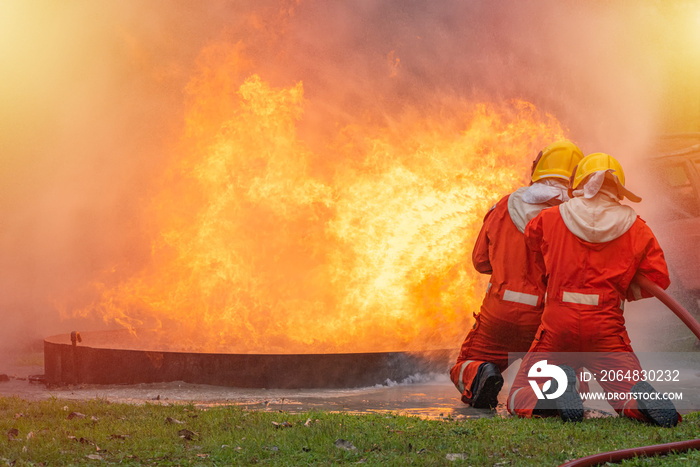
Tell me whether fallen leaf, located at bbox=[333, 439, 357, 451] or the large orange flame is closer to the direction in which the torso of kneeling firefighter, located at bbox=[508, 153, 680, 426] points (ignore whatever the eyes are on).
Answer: the large orange flame

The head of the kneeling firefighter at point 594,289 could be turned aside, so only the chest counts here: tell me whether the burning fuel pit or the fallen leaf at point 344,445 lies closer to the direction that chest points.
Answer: the burning fuel pit

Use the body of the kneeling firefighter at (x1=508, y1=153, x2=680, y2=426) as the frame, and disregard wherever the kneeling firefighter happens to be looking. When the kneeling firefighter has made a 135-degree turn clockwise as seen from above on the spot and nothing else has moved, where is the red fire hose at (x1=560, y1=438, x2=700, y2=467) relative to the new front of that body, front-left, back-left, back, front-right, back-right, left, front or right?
front-right

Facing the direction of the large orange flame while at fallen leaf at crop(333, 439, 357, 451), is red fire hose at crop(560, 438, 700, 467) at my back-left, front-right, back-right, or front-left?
back-right

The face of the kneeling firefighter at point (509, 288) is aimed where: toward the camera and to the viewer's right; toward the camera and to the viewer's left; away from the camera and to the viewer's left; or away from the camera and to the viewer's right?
away from the camera and to the viewer's left

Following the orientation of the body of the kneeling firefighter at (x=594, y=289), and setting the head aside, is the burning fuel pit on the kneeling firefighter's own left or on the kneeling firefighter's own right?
on the kneeling firefighter's own left

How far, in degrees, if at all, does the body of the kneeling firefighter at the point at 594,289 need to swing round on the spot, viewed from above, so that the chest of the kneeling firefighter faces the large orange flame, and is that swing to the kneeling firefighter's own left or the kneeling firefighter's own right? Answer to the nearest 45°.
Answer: approximately 45° to the kneeling firefighter's own left

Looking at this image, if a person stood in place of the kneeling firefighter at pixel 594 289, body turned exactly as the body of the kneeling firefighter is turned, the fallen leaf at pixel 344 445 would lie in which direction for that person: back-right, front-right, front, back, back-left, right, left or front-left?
back-left

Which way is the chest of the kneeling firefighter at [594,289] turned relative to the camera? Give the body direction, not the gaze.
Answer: away from the camera
